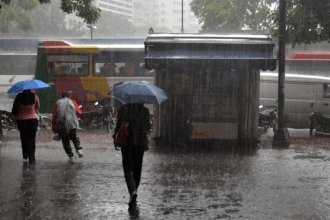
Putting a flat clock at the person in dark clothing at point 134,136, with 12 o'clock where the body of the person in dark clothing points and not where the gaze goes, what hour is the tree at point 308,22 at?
The tree is roughly at 1 o'clock from the person in dark clothing.

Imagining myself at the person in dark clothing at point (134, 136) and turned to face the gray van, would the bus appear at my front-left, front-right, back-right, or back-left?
front-left

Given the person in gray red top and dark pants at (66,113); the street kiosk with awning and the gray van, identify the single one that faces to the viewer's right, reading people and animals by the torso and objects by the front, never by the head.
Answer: the gray van

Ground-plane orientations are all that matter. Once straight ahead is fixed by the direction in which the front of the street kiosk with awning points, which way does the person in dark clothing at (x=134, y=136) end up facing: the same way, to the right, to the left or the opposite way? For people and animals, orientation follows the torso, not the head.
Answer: the opposite way

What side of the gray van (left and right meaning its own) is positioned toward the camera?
right

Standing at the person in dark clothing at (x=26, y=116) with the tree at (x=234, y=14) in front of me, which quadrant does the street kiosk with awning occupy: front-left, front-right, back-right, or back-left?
front-right

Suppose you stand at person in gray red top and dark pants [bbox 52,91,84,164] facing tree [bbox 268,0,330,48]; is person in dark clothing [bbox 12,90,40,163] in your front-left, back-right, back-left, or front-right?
back-left

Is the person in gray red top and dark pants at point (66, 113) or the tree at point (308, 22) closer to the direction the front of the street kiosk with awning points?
the person in gray red top and dark pants

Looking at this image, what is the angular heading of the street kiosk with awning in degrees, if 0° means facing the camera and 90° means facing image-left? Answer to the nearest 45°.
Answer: approximately 0°

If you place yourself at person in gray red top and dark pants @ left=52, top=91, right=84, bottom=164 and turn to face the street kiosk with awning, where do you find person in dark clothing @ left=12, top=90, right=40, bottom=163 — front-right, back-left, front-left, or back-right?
back-left
